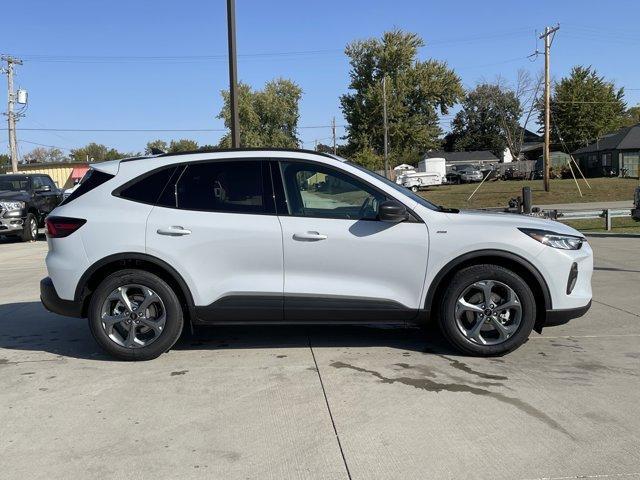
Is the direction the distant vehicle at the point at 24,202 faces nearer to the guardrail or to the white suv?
the white suv

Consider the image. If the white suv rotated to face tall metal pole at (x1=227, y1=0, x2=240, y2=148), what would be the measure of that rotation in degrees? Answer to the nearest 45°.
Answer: approximately 90° to its left

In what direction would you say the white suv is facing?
to the viewer's right

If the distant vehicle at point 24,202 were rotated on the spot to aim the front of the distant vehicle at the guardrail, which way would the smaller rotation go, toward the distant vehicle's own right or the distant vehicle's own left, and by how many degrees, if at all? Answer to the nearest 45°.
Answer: approximately 90° to the distant vehicle's own left

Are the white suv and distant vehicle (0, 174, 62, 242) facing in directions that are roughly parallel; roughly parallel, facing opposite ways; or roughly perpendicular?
roughly perpendicular

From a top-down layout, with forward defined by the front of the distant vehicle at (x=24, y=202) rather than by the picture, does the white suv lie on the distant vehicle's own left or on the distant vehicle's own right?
on the distant vehicle's own left

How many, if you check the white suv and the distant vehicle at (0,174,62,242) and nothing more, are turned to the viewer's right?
1

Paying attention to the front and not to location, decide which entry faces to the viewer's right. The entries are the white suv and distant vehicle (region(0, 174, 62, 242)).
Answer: the white suv

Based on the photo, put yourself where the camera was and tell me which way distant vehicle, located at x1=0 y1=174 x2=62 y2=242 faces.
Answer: facing the viewer and to the left of the viewer

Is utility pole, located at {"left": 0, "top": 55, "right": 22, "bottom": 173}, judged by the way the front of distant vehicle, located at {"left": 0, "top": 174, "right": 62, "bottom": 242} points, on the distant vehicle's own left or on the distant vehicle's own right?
on the distant vehicle's own right

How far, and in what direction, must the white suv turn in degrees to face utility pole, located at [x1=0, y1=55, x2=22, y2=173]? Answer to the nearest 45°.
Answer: approximately 135° to its left

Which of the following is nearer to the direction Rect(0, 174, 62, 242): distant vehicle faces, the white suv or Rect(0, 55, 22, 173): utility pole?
the white suv
